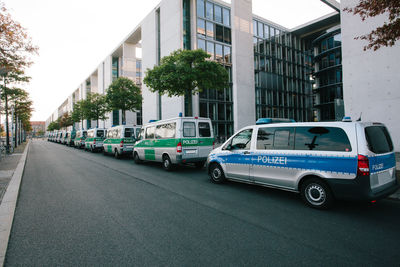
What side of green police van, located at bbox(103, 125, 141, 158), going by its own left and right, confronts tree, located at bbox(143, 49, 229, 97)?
back

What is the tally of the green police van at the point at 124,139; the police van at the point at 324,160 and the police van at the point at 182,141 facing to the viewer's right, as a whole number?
0

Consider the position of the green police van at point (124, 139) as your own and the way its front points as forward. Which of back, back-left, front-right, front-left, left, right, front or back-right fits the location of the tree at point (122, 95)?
front-right

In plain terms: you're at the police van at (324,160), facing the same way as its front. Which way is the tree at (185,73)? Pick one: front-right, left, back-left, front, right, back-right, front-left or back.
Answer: front

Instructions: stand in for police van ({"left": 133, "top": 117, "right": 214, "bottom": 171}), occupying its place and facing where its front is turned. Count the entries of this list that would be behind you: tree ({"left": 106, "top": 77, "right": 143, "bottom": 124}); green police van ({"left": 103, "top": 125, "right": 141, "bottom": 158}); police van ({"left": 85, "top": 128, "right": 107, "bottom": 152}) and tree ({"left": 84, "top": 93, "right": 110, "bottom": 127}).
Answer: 0

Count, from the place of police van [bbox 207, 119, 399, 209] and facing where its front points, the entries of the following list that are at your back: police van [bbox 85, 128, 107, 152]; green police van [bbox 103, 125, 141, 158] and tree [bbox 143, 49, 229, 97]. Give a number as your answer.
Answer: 0

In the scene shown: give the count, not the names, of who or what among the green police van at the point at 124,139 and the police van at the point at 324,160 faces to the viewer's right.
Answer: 0

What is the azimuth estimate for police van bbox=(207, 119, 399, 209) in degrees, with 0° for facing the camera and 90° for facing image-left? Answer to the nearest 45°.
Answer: approximately 135°

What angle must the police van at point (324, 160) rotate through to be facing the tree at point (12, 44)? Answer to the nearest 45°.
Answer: approximately 45° to its left

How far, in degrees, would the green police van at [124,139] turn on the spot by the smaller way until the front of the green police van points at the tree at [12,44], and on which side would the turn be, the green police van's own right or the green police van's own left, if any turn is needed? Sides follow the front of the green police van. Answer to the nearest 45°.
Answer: approximately 90° to the green police van's own left

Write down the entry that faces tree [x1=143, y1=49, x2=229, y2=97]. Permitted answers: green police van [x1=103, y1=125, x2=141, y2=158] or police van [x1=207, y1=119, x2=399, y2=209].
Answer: the police van

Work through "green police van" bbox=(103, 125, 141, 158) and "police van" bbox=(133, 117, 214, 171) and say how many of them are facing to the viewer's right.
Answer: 0

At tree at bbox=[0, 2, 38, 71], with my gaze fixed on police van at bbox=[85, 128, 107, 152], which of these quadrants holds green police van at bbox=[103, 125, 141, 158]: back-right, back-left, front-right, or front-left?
front-right

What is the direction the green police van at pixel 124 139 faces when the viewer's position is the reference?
facing away from the viewer and to the left of the viewer

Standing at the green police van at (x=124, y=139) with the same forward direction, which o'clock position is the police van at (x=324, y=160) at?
The police van is roughly at 7 o'clock from the green police van.

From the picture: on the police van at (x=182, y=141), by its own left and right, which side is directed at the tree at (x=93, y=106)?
front

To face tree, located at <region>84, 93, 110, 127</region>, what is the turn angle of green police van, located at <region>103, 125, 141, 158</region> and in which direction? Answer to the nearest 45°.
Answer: approximately 45° to its right

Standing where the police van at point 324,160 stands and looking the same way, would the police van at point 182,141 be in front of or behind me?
in front

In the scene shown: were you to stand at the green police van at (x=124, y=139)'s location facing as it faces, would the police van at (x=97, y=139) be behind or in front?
in front

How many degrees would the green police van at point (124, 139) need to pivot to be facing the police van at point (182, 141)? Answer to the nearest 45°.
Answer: approximately 135° to its left

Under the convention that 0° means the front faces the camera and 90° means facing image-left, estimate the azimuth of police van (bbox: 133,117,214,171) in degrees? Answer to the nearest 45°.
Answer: approximately 135°

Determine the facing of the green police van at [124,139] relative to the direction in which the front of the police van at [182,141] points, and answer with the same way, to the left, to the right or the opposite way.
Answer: the same way

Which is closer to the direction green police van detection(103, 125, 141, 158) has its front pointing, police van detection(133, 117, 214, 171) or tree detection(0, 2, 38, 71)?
the tree
